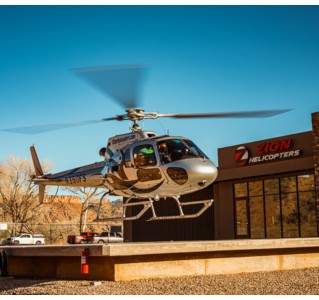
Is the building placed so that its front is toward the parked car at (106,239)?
no

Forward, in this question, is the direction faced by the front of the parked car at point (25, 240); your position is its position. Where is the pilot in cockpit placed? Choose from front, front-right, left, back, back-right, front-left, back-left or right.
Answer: left

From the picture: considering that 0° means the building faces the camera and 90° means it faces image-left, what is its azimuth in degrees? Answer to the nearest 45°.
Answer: approximately 45°

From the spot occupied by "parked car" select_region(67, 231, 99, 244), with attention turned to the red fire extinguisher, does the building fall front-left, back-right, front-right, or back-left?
front-left

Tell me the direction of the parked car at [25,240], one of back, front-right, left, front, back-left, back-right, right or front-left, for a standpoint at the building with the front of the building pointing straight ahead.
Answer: right

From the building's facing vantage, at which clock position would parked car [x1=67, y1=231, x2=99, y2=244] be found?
The parked car is roughly at 3 o'clock from the building.

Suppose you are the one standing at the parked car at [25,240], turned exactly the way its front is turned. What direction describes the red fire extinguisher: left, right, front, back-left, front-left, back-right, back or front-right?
left

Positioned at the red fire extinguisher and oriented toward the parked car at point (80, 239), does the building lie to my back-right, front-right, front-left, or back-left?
front-right

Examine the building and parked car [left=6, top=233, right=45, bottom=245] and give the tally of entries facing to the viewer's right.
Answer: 0

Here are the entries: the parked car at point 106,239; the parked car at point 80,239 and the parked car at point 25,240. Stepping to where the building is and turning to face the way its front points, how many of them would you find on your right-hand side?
3

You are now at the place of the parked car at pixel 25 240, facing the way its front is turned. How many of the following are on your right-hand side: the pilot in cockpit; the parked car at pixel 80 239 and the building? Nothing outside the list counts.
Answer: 0
